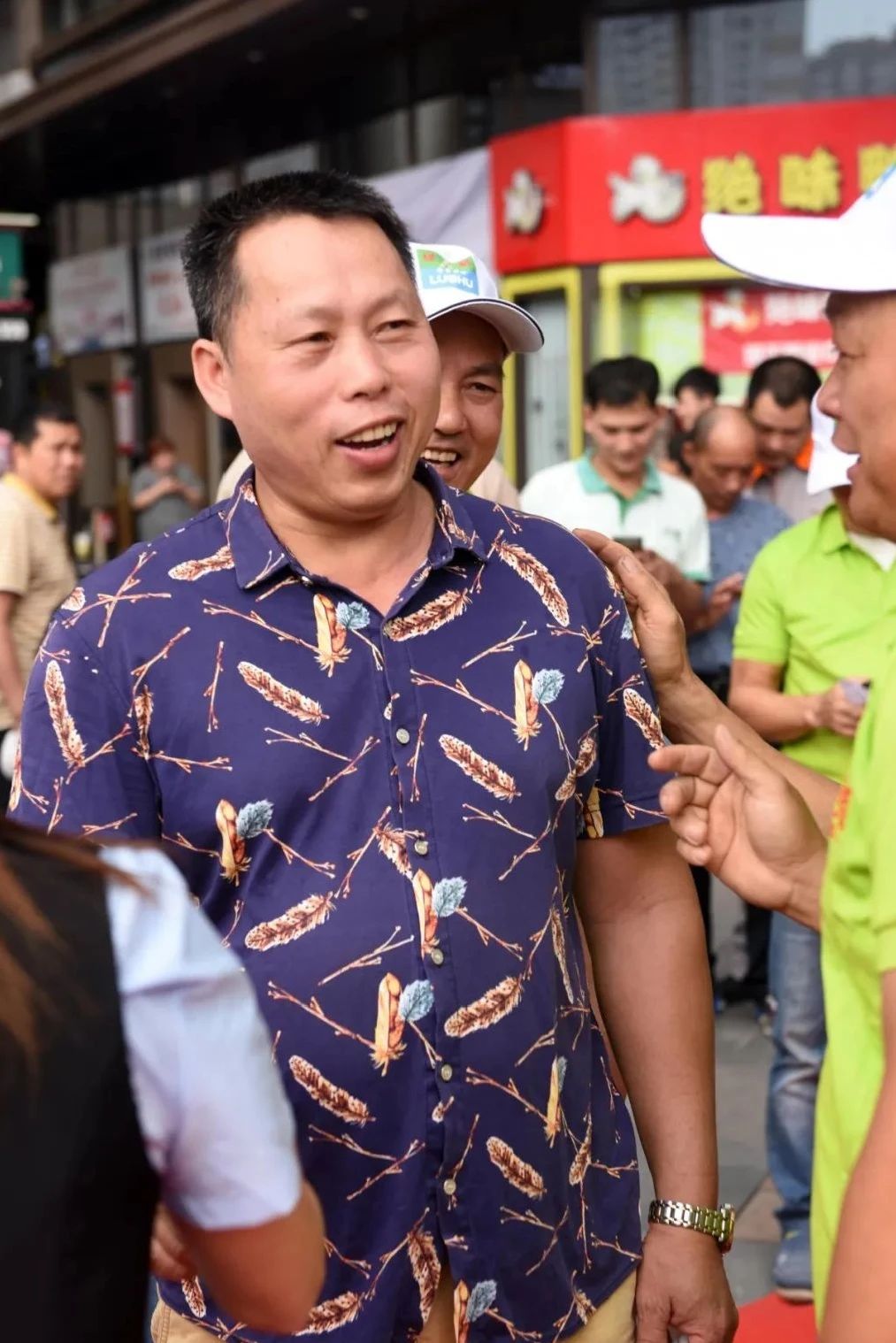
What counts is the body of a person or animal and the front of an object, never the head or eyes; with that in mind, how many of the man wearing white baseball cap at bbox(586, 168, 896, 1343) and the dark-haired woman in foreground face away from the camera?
1

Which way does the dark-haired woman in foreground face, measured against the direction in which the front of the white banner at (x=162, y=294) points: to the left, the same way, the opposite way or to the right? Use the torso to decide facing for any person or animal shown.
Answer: the opposite way

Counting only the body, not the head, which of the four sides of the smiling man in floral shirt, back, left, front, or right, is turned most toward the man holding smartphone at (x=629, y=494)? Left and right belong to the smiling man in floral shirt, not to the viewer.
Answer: back

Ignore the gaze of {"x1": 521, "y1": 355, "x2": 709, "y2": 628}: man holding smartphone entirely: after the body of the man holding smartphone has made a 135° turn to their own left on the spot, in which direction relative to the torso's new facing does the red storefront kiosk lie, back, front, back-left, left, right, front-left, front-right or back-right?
front-left

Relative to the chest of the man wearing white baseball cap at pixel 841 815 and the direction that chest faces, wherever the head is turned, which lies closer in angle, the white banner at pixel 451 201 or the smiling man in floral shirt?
the smiling man in floral shirt

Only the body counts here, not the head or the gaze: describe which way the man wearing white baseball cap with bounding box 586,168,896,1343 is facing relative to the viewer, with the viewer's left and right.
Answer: facing to the left of the viewer

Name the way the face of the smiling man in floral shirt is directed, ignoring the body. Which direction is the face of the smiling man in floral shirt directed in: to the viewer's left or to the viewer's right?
to the viewer's right

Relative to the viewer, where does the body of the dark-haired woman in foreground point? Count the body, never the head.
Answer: away from the camera

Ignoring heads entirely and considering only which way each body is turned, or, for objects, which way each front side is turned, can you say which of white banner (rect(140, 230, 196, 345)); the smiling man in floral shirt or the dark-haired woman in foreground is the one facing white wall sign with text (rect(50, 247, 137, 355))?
the dark-haired woman in foreground
